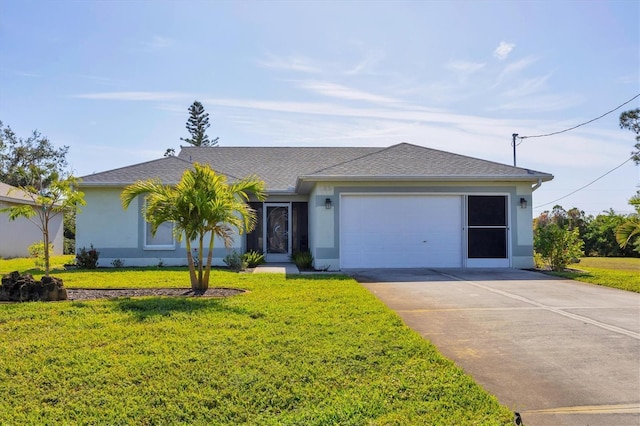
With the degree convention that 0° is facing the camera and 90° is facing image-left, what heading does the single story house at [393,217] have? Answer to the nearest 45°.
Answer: approximately 0°

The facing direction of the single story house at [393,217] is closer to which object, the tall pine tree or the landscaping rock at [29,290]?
the landscaping rock

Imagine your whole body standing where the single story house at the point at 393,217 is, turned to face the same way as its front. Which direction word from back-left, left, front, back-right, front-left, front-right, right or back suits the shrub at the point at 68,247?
back-right

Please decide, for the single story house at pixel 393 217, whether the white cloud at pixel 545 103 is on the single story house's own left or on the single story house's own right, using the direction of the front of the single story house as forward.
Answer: on the single story house's own left

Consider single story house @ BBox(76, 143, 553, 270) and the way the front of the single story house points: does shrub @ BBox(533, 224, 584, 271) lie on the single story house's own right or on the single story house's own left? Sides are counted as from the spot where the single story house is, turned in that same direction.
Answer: on the single story house's own left

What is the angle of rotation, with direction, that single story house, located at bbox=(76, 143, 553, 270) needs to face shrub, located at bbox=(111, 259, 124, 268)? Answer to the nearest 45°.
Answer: approximately 90° to its right

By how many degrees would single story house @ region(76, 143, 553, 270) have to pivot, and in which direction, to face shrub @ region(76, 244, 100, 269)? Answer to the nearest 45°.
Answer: approximately 90° to its right

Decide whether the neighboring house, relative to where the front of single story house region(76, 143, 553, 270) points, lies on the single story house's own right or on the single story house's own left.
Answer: on the single story house's own right
